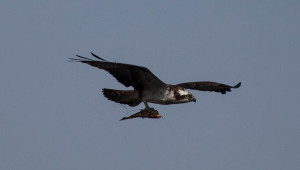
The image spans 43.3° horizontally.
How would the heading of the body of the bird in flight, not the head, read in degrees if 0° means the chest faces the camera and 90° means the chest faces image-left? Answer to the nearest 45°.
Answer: approximately 315°
